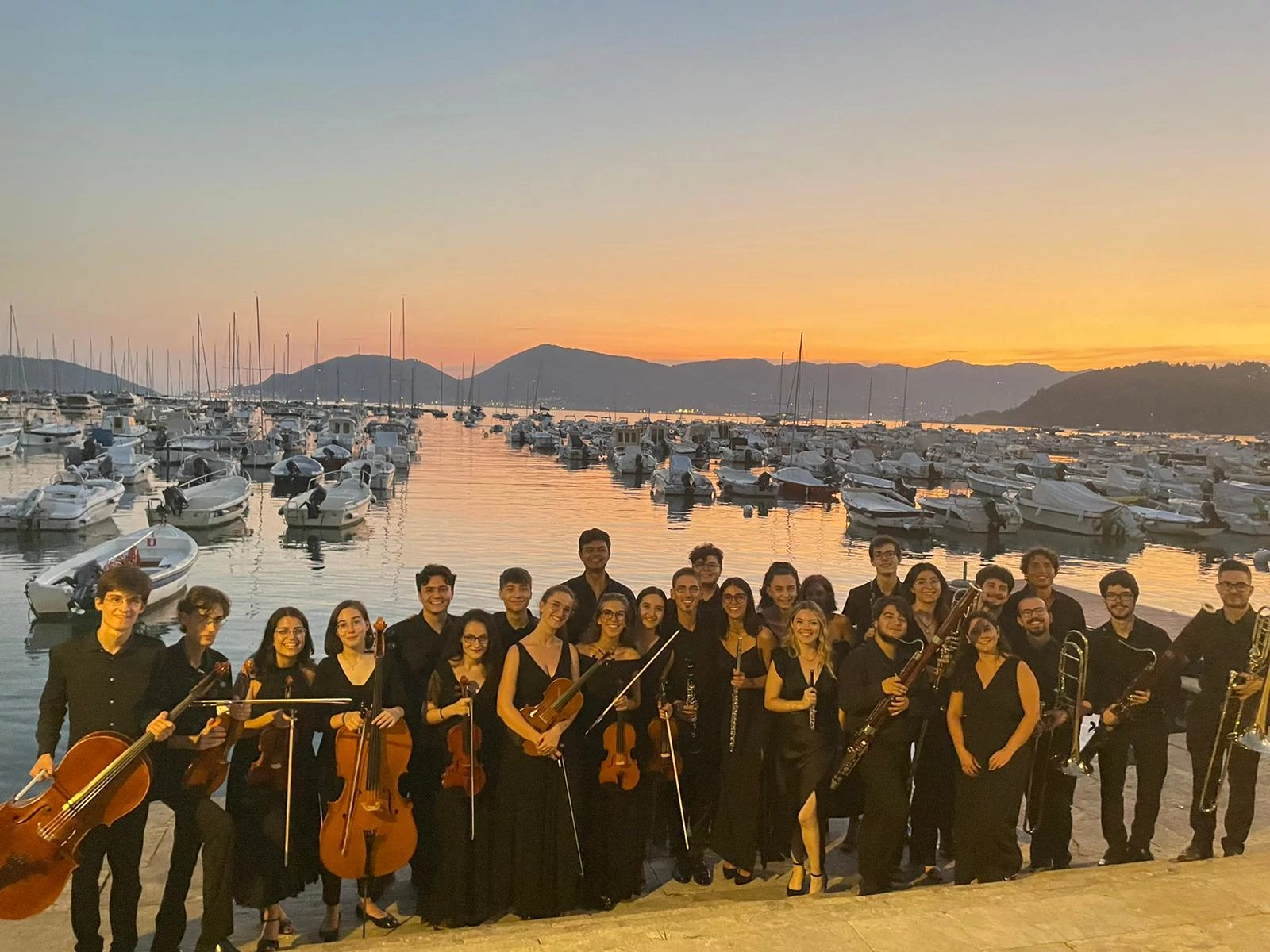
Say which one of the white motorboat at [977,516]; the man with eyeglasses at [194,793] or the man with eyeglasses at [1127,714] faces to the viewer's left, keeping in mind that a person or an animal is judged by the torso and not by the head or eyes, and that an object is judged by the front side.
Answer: the white motorboat

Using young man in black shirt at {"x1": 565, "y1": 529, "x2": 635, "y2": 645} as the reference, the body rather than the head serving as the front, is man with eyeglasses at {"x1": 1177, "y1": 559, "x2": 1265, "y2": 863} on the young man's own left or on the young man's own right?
on the young man's own left

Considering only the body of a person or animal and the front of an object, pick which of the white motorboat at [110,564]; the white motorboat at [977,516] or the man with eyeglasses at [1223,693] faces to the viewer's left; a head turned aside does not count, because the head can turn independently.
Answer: the white motorboat at [977,516]

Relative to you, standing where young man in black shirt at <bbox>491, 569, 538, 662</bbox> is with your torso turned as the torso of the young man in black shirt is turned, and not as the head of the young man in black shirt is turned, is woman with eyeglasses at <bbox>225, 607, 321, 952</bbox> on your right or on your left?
on your right

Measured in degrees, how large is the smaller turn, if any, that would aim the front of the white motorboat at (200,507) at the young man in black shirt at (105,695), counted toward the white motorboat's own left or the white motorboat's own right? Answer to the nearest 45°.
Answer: approximately 135° to the white motorboat's own right

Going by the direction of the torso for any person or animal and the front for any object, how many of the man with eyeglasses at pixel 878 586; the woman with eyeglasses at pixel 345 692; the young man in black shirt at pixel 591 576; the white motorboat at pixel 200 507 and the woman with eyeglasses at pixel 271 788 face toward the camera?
4

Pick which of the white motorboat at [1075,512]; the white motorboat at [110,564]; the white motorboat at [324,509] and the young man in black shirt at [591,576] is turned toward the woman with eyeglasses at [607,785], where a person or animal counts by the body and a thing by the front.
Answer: the young man in black shirt

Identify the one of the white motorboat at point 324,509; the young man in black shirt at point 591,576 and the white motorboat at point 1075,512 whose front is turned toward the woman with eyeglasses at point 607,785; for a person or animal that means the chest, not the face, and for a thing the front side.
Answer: the young man in black shirt

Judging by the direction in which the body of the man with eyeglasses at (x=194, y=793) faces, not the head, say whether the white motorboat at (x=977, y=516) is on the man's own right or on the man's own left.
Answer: on the man's own left
